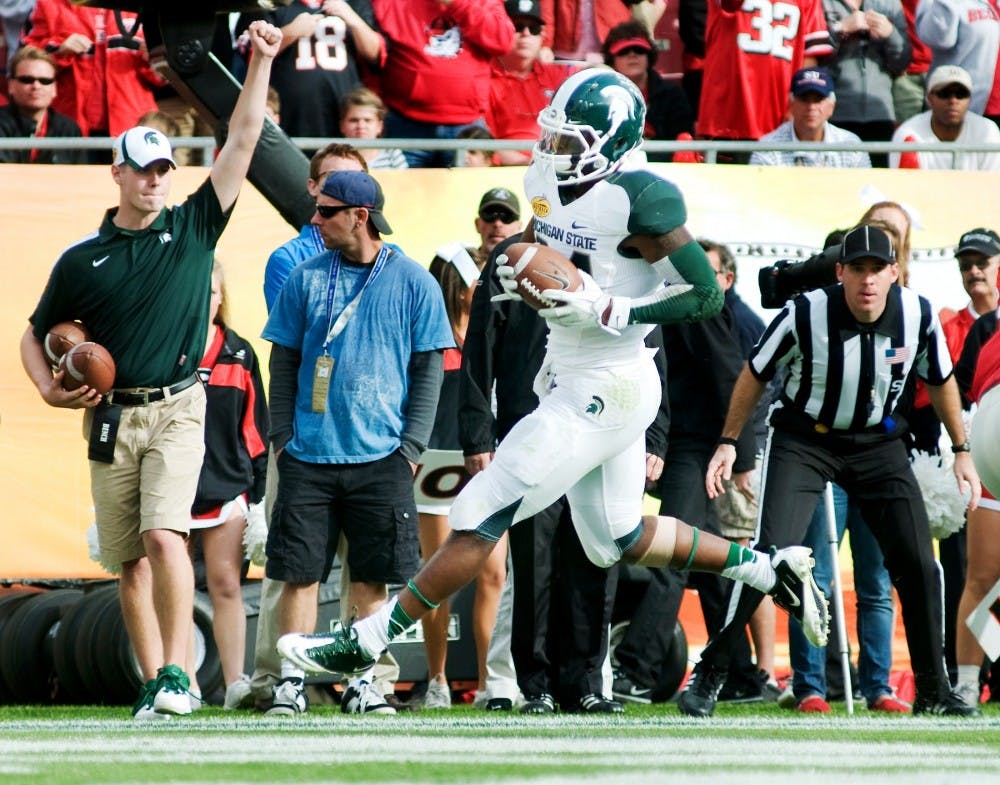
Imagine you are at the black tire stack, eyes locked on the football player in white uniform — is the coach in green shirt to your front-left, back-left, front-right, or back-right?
front-right

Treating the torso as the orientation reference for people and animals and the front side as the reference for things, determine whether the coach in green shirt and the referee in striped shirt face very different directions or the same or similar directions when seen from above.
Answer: same or similar directions

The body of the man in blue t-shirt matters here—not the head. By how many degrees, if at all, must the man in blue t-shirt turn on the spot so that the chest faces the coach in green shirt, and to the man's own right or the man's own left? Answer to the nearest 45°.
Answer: approximately 90° to the man's own right

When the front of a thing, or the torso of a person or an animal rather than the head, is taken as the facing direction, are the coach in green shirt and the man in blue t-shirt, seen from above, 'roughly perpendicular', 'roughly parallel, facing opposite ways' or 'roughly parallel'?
roughly parallel

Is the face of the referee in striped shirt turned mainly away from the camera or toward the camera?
toward the camera

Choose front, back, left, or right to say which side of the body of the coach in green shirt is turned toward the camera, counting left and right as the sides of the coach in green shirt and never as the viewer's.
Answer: front

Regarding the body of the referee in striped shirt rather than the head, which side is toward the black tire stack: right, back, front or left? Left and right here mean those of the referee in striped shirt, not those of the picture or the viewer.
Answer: right

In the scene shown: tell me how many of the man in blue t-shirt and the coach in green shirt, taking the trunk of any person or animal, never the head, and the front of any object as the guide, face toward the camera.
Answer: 2

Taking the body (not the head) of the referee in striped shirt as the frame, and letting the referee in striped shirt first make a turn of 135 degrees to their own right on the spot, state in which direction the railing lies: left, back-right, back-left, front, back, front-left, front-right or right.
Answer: front

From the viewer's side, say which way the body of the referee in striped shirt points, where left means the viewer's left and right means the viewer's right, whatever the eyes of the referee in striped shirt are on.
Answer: facing the viewer

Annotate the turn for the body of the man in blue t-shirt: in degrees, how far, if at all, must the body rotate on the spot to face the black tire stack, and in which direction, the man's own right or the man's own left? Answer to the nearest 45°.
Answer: approximately 135° to the man's own right

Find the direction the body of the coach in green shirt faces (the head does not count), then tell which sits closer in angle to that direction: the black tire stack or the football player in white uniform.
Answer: the football player in white uniform

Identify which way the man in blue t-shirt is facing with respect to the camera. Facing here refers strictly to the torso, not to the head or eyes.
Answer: toward the camera

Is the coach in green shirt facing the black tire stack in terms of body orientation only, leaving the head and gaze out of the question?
no

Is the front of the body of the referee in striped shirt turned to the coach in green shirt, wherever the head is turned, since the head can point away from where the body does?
no

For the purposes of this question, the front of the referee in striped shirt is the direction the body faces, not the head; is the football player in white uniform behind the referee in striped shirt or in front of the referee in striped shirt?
in front
